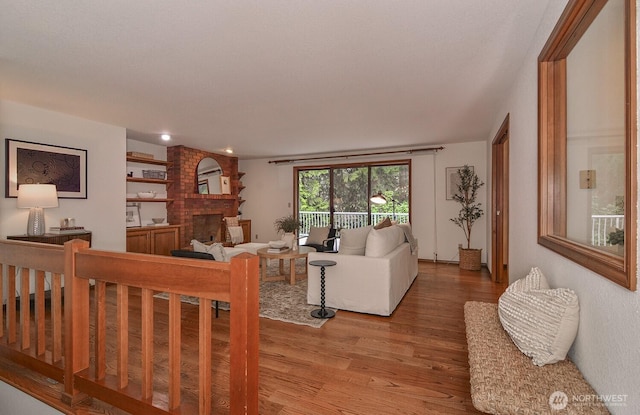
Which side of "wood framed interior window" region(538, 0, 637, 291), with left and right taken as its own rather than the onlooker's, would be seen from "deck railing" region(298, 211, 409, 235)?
right

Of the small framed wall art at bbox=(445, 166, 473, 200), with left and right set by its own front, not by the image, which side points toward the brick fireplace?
right

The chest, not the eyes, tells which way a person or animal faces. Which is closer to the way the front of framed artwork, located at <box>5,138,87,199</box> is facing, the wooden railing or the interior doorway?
the interior doorway

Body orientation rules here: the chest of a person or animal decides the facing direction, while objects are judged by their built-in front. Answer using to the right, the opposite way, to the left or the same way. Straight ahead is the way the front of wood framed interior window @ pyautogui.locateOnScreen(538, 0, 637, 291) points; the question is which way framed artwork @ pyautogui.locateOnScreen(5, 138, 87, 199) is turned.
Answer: the opposite way

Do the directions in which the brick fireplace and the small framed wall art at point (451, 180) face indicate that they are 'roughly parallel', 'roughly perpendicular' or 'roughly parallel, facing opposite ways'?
roughly perpendicular

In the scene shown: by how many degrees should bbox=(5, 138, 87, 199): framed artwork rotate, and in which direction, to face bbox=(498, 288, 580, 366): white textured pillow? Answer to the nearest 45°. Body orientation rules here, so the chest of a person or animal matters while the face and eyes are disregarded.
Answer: approximately 45° to its right

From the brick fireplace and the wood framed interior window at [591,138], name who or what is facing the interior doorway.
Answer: the brick fireplace

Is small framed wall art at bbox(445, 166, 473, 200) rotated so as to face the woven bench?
yes

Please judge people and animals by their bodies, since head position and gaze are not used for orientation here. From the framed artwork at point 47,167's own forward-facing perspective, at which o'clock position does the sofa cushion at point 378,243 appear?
The sofa cushion is roughly at 12 o'clock from the framed artwork.

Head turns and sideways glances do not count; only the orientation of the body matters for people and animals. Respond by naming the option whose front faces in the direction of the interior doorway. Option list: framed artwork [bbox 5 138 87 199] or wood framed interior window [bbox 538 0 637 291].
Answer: the framed artwork
